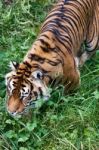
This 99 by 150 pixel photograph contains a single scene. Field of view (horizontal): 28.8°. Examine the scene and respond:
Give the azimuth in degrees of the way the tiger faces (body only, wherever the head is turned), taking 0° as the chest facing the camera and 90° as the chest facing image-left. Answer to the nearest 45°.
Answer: approximately 45°
